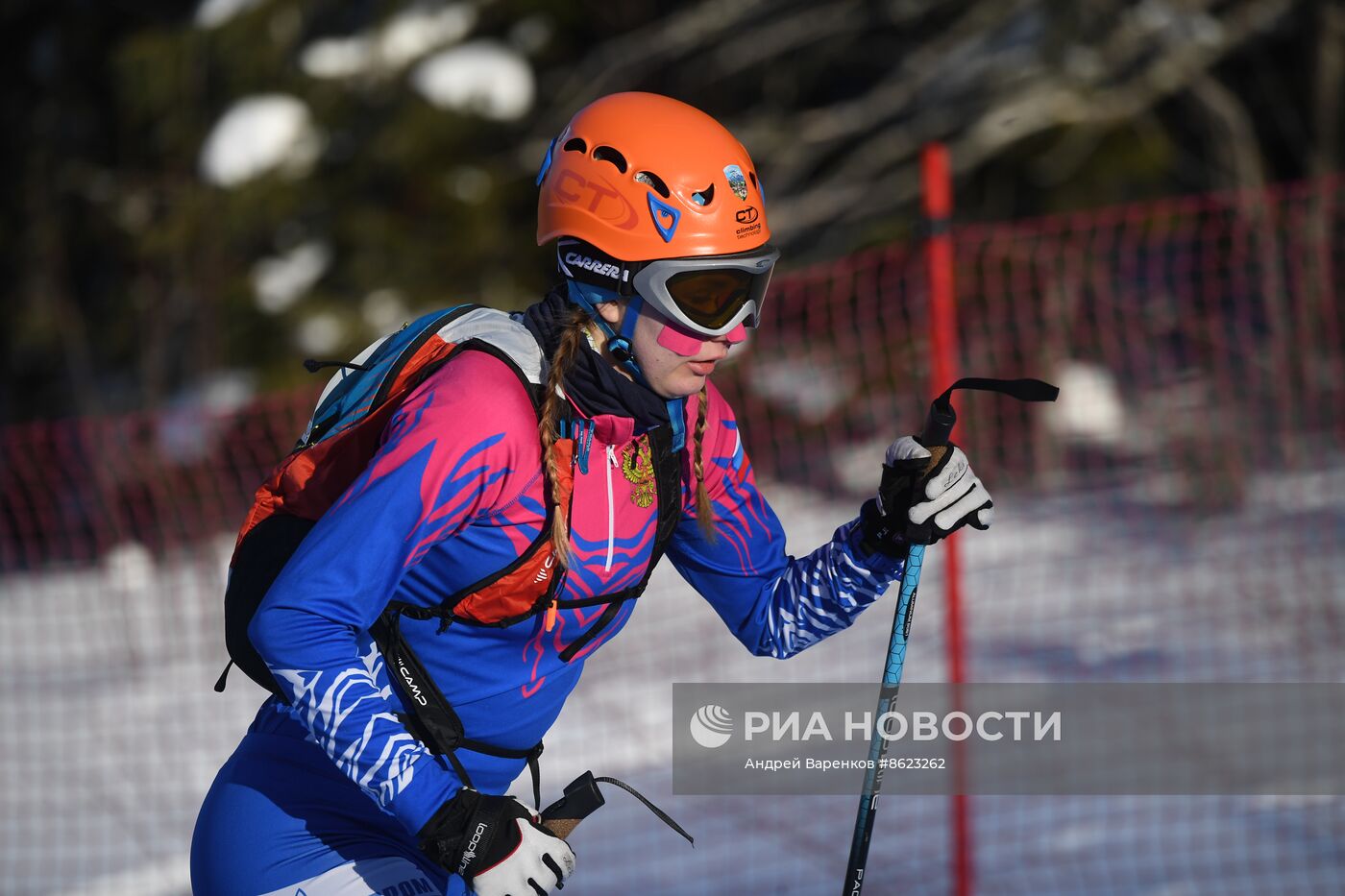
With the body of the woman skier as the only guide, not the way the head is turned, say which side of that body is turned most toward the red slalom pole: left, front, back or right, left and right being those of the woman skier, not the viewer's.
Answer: left

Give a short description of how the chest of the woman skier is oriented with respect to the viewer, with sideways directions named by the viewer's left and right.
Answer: facing the viewer and to the right of the viewer
